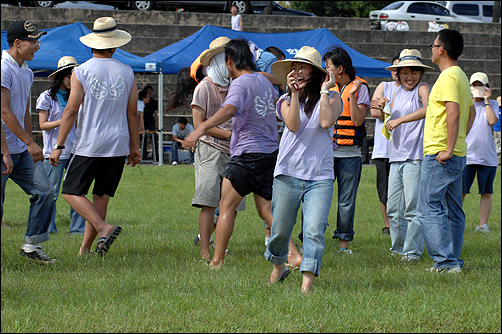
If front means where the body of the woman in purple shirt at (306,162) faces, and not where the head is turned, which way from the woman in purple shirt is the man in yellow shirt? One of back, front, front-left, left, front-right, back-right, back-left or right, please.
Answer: back-left

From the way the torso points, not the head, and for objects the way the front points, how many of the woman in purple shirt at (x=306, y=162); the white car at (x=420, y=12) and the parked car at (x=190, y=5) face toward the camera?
1

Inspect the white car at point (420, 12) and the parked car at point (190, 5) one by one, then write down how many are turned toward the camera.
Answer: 0

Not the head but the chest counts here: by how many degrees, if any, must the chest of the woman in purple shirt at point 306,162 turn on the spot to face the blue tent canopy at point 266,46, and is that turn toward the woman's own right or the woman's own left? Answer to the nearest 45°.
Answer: approximately 180°

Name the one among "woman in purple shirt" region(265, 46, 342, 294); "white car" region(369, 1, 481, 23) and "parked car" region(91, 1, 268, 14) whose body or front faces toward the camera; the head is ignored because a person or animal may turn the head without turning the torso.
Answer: the woman in purple shirt

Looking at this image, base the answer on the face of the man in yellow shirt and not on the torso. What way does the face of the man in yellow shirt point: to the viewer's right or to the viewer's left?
to the viewer's left

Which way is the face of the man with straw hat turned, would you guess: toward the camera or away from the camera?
away from the camera
